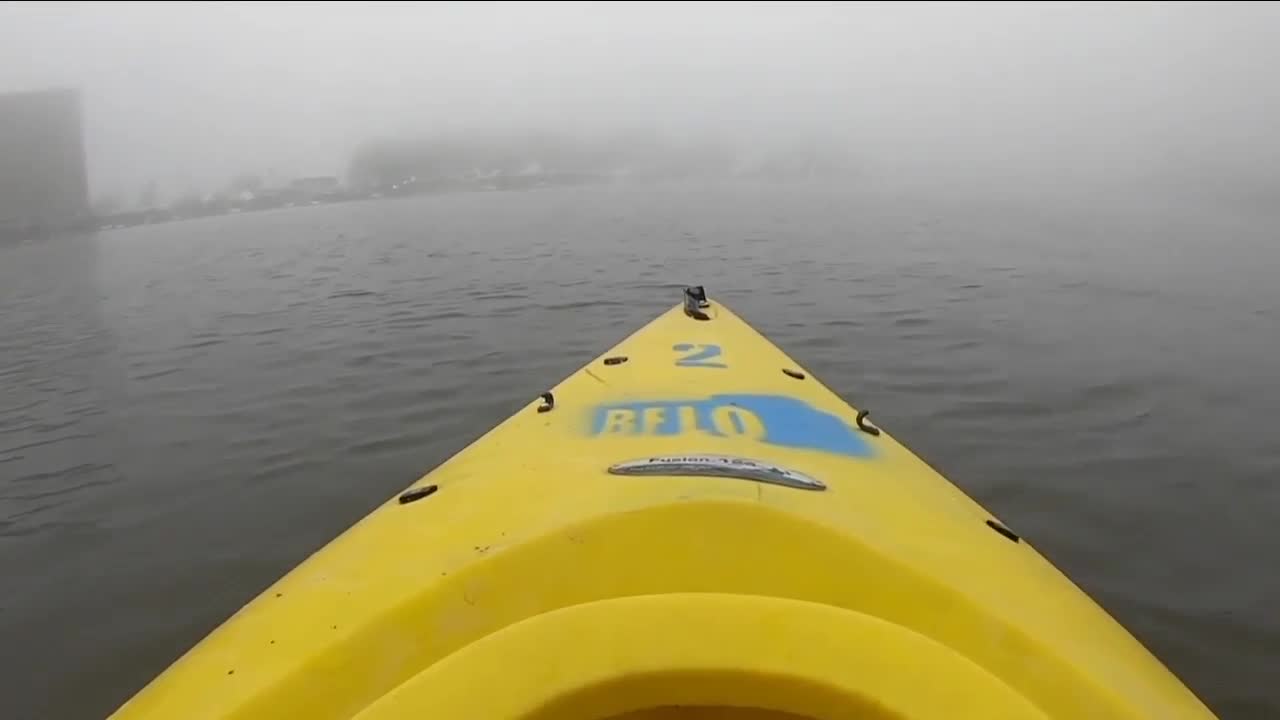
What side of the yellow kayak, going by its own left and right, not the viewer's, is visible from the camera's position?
back

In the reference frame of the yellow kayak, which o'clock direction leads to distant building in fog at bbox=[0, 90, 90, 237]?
The distant building in fog is roughly at 11 o'clock from the yellow kayak.

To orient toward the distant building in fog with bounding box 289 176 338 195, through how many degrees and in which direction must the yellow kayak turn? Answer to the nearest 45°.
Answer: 0° — it already faces it
